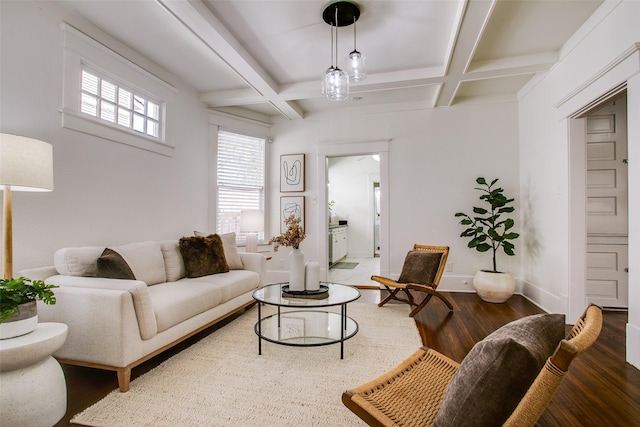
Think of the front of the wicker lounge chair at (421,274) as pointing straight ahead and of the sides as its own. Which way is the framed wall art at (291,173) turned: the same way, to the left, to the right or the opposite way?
to the left

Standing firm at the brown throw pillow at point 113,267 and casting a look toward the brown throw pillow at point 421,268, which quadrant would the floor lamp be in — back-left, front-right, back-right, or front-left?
back-right

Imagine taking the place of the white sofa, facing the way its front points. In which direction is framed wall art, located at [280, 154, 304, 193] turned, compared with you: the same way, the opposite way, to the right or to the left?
to the right

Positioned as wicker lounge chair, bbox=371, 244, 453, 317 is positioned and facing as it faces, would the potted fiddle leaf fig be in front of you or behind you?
behind

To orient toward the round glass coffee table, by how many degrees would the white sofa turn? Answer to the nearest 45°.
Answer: approximately 45° to its left

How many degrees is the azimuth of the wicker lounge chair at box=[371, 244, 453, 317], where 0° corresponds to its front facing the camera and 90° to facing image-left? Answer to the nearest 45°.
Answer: approximately 45°

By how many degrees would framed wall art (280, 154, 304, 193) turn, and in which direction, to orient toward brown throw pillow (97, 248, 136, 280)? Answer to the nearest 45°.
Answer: approximately 45° to its right

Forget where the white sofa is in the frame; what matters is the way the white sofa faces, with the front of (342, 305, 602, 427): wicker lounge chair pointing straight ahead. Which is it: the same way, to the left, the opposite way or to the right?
the opposite way

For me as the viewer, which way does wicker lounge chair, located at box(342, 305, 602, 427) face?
facing to the left of the viewer

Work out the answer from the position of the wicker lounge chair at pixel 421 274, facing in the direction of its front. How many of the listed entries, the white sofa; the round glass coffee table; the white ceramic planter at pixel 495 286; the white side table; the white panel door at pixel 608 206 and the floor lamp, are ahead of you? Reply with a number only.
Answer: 4

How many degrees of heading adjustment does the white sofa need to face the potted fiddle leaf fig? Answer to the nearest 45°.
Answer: approximately 45° to its left
